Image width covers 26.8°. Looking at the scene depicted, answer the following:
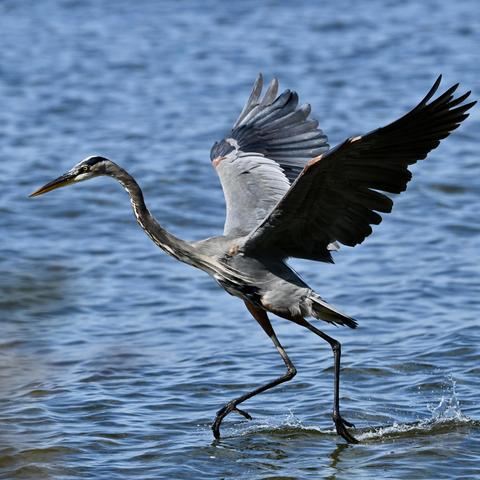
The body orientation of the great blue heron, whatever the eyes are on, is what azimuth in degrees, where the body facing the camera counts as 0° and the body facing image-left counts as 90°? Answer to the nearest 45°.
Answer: approximately 90°
